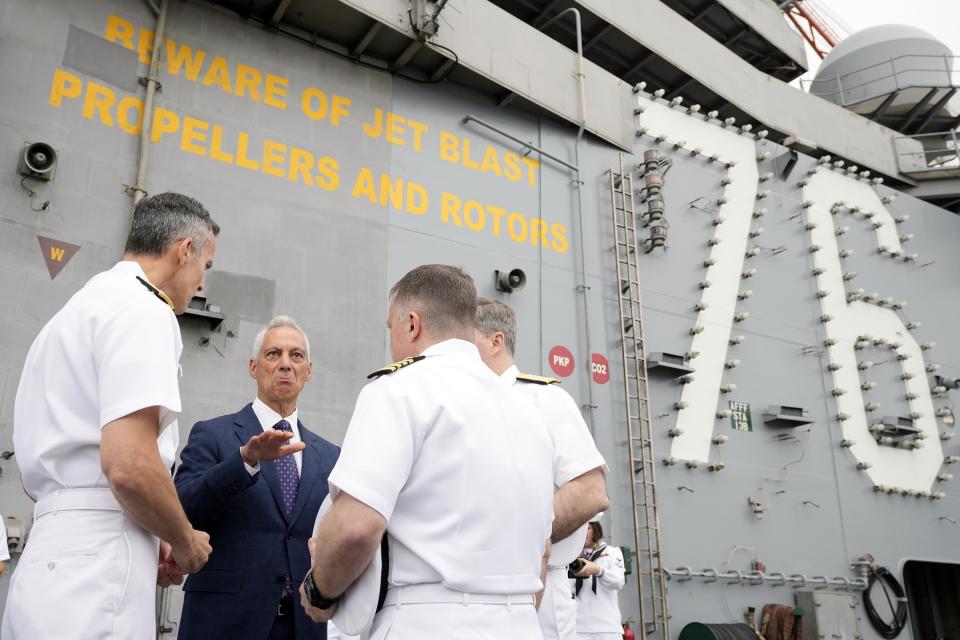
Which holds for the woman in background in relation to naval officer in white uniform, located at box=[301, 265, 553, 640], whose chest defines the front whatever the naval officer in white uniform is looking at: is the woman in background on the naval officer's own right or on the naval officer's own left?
on the naval officer's own right

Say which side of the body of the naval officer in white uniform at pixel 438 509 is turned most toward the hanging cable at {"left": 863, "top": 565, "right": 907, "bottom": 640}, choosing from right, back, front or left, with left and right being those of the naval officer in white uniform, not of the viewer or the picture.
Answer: right

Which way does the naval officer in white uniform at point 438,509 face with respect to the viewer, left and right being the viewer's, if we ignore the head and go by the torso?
facing away from the viewer and to the left of the viewer

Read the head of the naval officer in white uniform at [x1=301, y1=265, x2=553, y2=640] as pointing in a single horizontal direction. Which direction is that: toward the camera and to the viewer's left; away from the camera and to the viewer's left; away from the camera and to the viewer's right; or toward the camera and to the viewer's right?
away from the camera and to the viewer's left

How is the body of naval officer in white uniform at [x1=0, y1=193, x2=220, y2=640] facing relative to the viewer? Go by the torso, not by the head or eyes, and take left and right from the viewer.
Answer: facing away from the viewer and to the right of the viewer

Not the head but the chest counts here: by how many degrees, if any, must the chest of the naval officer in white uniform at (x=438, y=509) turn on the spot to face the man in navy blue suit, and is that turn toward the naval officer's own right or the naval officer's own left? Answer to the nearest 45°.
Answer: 0° — they already face them

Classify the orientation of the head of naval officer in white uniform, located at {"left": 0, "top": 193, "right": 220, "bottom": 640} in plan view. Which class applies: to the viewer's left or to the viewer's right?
to the viewer's right

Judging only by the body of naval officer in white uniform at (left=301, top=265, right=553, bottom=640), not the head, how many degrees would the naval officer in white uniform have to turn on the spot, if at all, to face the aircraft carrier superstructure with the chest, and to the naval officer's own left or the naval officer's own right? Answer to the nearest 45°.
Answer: approximately 45° to the naval officer's own right
